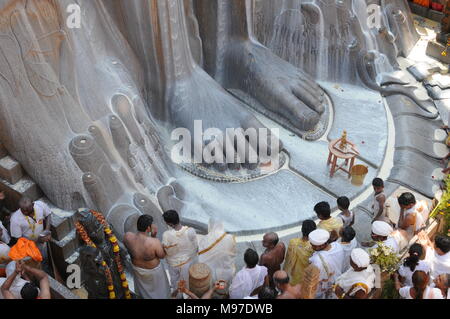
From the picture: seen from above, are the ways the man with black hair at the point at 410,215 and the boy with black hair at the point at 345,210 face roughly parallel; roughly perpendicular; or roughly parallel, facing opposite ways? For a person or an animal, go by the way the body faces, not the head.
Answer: roughly perpendicular

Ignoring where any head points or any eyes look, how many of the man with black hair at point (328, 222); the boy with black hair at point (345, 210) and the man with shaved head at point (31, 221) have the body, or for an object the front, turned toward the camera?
1

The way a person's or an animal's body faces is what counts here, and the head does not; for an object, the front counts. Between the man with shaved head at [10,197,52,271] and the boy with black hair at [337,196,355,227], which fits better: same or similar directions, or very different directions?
very different directions

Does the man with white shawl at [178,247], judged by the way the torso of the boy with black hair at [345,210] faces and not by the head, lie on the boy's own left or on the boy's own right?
on the boy's own left

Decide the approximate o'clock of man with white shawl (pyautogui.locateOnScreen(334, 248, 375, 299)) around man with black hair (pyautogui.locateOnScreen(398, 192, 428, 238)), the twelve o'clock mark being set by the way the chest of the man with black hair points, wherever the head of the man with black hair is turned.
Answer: The man with white shawl is roughly at 11 o'clock from the man with black hair.

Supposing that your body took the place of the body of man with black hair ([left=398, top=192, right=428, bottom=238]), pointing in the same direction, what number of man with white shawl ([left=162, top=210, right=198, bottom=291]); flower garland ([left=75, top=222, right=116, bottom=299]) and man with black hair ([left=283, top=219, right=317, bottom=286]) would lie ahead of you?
3

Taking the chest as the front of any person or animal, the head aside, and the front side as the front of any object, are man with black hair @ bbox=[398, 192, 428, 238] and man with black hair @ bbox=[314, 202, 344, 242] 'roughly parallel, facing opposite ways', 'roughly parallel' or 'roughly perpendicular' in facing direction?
roughly perpendicular

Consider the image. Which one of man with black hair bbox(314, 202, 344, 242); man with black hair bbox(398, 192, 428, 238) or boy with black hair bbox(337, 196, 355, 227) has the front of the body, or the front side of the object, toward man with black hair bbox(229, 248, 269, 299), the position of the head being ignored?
man with black hair bbox(398, 192, 428, 238)

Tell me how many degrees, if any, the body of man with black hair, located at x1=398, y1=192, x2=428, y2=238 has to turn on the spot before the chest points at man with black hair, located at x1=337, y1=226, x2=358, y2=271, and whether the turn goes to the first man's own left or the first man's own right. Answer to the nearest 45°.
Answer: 0° — they already face them

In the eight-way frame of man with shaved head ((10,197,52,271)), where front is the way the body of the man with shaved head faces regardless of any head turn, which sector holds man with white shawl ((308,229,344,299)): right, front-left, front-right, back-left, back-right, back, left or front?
front-left

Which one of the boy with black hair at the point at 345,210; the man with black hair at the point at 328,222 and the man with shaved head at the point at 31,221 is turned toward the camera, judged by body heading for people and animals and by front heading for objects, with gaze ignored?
the man with shaved head at the point at 31,221

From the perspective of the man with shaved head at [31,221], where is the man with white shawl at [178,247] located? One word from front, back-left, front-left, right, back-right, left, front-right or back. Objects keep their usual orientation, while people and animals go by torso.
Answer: front-left
